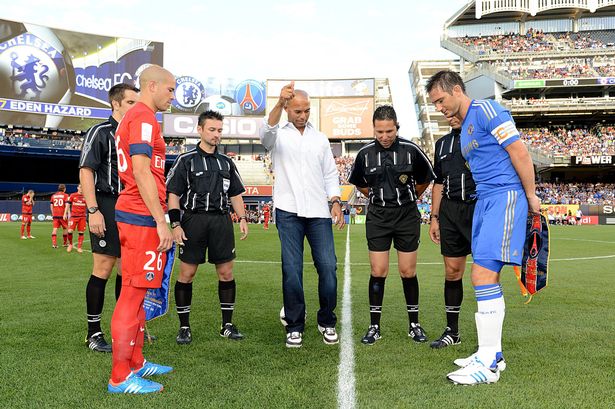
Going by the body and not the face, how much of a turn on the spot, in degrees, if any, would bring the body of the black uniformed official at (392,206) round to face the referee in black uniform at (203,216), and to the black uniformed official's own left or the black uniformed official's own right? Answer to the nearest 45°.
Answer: approximately 90° to the black uniformed official's own right

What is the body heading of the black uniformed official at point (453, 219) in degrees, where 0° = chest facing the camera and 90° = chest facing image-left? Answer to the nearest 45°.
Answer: approximately 45°

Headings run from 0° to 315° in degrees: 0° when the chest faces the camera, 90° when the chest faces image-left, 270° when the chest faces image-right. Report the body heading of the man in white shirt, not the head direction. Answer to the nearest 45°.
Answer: approximately 0°

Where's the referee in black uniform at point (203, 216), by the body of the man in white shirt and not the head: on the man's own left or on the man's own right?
on the man's own right

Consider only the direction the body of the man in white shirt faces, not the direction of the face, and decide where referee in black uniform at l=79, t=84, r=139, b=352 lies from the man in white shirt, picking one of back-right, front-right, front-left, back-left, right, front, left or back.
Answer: right

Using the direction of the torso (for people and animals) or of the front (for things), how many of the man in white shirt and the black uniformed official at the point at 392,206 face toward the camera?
2
